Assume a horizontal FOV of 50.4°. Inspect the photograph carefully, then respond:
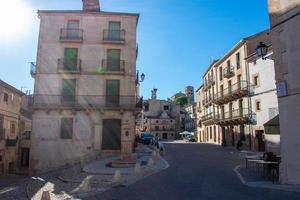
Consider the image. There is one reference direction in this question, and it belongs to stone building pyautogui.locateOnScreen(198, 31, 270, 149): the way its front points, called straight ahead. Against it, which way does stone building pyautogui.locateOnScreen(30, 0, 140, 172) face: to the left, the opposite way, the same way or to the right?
to the left

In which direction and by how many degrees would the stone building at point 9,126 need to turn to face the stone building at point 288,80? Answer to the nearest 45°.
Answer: approximately 45° to its right

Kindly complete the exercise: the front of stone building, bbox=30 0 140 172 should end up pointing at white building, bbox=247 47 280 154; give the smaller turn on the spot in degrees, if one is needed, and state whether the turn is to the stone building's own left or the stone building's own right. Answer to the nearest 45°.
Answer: approximately 90° to the stone building's own left

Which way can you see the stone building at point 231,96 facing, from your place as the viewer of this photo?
facing the viewer and to the left of the viewer

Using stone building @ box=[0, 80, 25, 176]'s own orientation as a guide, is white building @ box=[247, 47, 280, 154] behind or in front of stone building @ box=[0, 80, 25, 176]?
in front

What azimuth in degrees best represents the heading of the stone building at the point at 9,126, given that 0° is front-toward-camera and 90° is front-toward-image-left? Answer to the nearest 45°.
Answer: approximately 315°

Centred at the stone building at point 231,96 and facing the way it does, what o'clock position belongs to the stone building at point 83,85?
the stone building at point 83,85 is roughly at 12 o'clock from the stone building at point 231,96.

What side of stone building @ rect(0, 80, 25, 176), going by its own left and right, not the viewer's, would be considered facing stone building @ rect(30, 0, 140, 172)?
front

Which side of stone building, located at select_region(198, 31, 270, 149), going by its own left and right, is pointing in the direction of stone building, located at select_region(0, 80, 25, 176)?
front

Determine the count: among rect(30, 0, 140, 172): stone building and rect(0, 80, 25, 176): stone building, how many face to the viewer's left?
0

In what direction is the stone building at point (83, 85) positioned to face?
toward the camera
